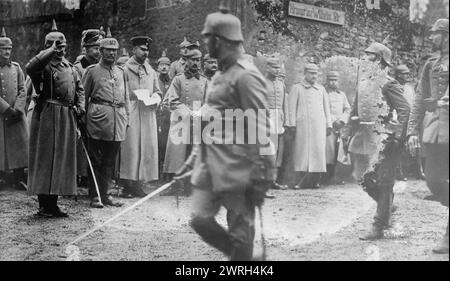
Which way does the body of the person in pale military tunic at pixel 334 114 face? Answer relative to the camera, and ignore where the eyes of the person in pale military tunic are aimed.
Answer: toward the camera

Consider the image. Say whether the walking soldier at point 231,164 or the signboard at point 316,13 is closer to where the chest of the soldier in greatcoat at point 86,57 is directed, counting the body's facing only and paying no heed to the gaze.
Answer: the walking soldier

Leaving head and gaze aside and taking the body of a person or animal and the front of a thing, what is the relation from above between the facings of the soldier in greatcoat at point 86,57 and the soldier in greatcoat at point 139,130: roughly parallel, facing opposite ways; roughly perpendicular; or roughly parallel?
roughly parallel

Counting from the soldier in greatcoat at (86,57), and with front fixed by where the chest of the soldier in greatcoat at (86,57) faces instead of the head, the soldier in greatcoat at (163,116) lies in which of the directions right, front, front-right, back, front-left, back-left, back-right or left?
left

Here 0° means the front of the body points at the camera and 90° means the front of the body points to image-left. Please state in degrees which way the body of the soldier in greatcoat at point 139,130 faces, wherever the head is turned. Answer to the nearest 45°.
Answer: approximately 315°

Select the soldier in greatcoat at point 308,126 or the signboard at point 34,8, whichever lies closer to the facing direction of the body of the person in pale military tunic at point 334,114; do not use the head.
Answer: the soldier in greatcoat

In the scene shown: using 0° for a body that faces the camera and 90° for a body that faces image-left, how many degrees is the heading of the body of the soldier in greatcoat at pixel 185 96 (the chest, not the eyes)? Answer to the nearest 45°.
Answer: approximately 0°

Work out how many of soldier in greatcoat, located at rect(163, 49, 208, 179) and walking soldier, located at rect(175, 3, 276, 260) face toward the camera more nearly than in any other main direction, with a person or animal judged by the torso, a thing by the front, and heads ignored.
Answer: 1
